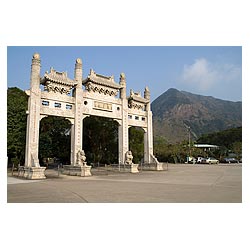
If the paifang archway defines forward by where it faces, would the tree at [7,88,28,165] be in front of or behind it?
behind

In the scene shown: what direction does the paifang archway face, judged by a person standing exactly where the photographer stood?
facing the viewer and to the right of the viewer
